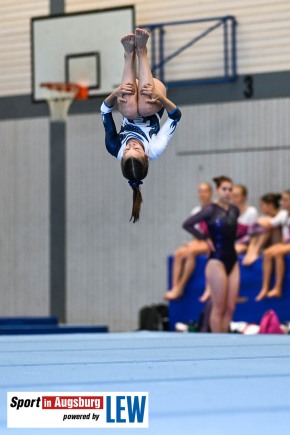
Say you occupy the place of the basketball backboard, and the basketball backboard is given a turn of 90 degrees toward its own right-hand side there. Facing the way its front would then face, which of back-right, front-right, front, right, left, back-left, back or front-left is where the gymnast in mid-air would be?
back-left

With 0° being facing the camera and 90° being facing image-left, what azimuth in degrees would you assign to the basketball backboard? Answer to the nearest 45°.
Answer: approximately 45°
